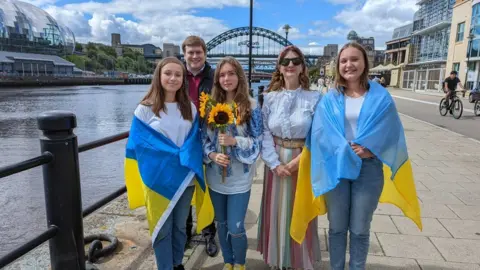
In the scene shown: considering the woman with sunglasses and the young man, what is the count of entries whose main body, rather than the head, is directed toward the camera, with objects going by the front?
2

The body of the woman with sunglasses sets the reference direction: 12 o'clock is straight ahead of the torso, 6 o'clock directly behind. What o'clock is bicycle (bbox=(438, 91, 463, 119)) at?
The bicycle is roughly at 7 o'clock from the woman with sunglasses.

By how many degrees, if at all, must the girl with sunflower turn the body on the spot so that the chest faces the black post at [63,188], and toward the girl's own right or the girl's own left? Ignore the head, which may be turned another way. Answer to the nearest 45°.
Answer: approximately 45° to the girl's own right

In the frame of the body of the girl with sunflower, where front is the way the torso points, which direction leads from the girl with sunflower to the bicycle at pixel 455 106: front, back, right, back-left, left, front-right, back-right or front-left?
back-left

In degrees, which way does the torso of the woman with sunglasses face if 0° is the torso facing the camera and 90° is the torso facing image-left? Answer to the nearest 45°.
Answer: approximately 0°

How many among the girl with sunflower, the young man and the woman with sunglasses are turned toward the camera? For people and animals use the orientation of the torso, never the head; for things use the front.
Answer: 3

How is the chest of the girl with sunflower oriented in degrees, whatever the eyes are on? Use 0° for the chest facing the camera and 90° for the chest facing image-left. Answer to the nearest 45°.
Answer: approximately 0°

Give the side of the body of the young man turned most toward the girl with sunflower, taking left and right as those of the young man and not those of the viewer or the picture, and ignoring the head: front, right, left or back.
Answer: front

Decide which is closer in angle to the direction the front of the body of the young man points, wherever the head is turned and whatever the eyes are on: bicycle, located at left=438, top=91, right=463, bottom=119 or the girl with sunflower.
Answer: the girl with sunflower
